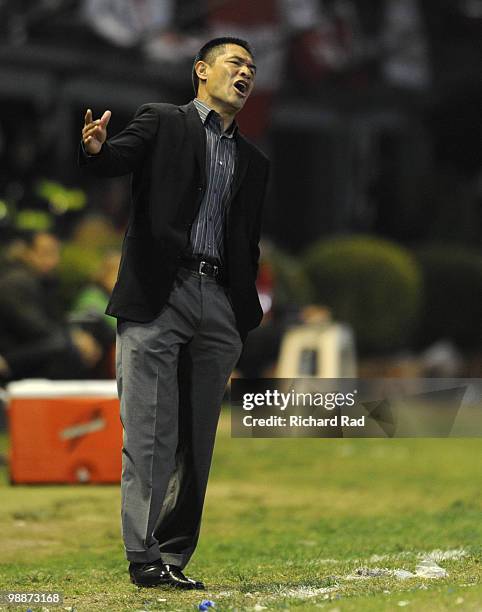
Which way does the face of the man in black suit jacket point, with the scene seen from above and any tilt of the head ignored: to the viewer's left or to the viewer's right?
to the viewer's right

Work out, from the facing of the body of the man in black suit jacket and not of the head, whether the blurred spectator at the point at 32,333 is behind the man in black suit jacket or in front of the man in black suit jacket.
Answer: behind

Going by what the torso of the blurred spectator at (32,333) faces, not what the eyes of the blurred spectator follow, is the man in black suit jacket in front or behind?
in front

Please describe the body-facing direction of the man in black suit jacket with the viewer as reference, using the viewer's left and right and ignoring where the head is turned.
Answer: facing the viewer and to the right of the viewer

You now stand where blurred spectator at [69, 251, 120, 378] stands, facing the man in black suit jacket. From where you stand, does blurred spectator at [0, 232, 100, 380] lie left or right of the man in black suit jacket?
right

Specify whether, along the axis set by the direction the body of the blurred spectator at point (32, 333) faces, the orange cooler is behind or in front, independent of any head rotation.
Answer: in front

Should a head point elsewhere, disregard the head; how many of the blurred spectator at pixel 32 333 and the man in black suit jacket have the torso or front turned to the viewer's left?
0
